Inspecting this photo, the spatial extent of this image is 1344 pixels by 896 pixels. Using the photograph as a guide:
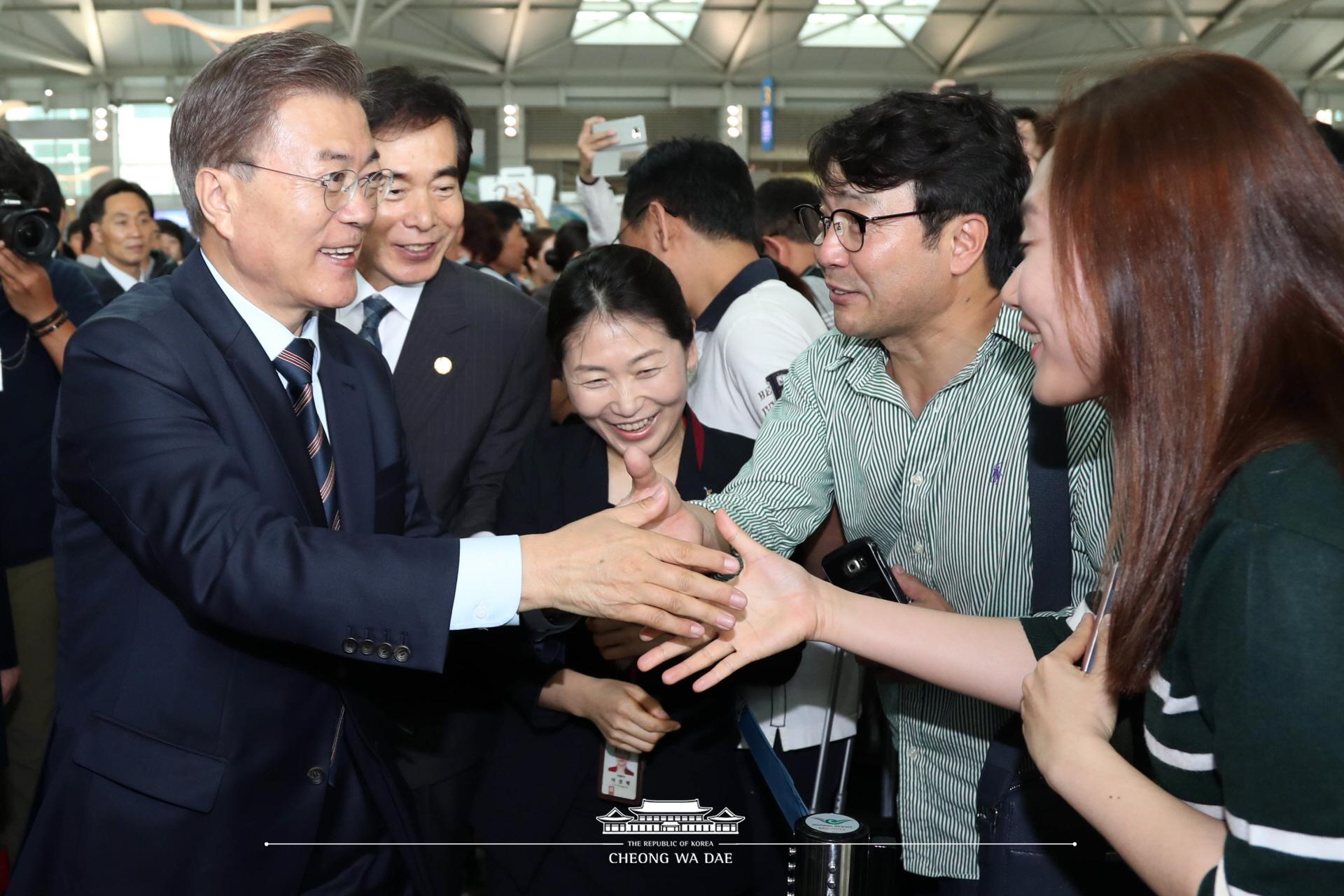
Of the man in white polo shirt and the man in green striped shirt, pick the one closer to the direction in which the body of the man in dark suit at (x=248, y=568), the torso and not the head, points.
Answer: the man in green striped shirt

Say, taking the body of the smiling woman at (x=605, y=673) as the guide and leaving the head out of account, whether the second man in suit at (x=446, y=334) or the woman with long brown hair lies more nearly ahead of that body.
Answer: the woman with long brown hair

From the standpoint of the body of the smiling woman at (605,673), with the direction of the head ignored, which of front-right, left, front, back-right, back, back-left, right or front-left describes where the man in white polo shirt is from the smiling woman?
back

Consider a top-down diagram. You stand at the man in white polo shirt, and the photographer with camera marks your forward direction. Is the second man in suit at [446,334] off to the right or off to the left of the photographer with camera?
left

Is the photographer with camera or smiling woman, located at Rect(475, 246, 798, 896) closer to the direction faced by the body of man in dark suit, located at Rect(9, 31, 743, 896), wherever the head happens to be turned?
the smiling woman

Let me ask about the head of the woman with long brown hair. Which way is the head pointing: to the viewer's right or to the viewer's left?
to the viewer's left

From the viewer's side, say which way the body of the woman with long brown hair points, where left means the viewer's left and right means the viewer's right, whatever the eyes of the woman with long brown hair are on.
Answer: facing to the left of the viewer

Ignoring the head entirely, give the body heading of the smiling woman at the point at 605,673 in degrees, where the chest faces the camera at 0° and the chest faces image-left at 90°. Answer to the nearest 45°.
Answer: approximately 0°

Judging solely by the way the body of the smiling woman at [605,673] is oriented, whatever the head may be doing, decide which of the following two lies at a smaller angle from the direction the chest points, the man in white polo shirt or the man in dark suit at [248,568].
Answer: the man in dark suit
